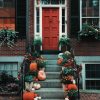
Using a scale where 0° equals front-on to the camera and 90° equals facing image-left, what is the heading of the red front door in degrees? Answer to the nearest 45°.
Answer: approximately 0°

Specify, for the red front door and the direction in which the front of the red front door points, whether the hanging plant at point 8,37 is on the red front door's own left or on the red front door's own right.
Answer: on the red front door's own right

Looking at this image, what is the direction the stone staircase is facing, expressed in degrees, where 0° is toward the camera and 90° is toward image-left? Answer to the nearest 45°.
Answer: approximately 0°

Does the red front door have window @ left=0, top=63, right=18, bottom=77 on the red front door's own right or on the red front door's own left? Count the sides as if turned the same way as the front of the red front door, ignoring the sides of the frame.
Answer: on the red front door's own right

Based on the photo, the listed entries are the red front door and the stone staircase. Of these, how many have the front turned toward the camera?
2

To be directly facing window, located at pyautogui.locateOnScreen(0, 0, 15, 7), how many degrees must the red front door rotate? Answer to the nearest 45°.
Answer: approximately 90° to its right

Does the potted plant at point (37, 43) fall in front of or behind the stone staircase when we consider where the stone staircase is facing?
behind

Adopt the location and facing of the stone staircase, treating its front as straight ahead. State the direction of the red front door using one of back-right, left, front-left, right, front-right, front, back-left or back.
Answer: back
